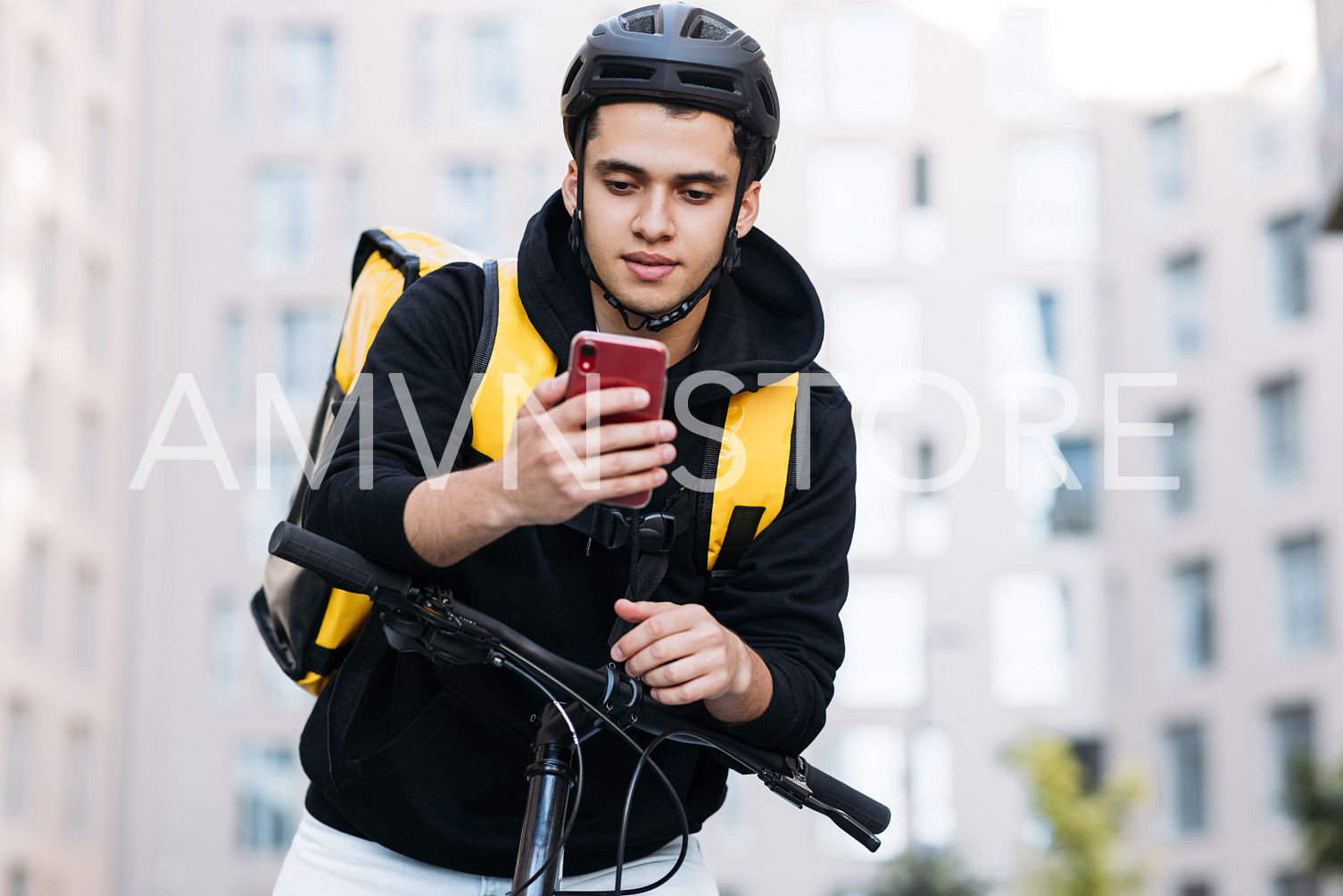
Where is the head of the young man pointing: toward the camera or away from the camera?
toward the camera

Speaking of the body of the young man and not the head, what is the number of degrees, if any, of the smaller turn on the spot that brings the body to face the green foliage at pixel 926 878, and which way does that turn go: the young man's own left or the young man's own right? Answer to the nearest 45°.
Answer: approximately 180°

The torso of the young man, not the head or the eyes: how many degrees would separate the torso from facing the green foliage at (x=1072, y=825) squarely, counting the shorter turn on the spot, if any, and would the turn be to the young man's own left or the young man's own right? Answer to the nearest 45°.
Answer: approximately 180°

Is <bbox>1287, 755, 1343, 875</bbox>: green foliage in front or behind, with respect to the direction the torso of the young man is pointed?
behind

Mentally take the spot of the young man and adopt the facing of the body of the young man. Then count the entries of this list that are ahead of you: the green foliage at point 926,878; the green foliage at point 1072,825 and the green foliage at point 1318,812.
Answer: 0

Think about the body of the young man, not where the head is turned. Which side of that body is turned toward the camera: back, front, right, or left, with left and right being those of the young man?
front
